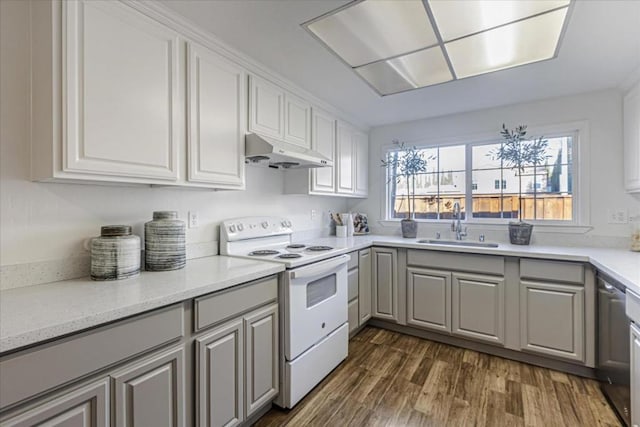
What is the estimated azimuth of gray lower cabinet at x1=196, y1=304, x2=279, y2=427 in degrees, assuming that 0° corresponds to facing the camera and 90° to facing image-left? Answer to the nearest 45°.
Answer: approximately 315°

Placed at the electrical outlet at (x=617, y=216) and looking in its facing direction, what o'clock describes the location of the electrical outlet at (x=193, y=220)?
the electrical outlet at (x=193, y=220) is roughly at 1 o'clock from the electrical outlet at (x=617, y=216).

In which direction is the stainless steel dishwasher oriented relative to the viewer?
to the viewer's left

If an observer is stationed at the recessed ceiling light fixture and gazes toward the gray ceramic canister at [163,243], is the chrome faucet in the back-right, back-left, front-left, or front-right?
back-right

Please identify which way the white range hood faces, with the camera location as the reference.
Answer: facing the viewer and to the right of the viewer

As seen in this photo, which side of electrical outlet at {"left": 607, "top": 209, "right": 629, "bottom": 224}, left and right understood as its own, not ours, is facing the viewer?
front

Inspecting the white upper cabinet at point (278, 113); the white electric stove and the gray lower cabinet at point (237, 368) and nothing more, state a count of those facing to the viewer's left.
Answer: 0
